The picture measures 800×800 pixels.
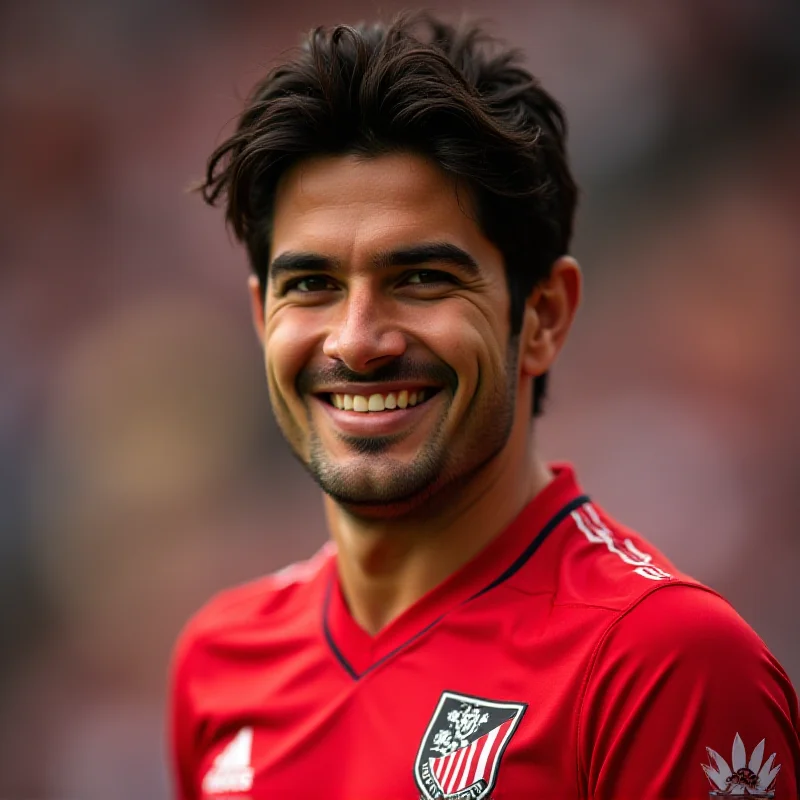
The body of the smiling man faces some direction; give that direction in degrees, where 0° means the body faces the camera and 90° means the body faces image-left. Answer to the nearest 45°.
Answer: approximately 45°
